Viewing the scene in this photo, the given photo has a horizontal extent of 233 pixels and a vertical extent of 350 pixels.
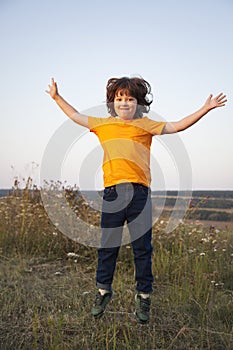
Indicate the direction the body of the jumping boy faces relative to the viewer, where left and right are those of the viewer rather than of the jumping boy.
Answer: facing the viewer
